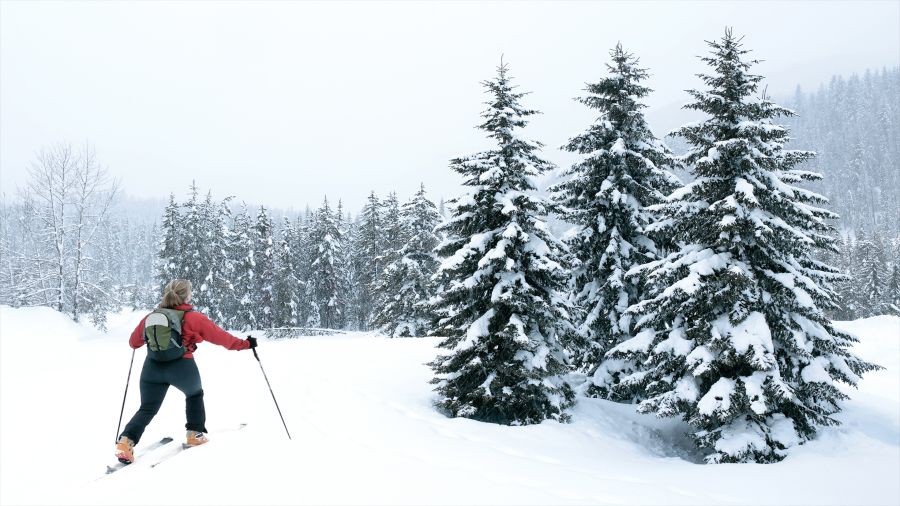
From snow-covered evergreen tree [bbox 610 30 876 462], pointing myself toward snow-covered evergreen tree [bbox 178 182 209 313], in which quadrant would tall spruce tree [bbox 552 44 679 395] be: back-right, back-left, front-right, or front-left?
front-right

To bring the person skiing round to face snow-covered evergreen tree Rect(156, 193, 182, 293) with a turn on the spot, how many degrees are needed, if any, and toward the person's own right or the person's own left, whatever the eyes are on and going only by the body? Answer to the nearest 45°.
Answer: approximately 45° to the person's own left

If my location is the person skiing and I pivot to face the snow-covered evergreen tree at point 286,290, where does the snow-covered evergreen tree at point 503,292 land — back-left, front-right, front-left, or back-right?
front-right

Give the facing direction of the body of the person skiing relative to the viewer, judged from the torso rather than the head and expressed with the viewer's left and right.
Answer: facing away from the viewer and to the right of the viewer

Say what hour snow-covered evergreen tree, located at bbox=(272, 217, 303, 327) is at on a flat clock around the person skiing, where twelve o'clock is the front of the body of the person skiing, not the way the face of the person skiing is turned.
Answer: The snow-covered evergreen tree is roughly at 11 o'clock from the person skiing.

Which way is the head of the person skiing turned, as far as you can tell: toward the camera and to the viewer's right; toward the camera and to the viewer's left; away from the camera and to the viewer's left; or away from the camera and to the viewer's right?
away from the camera and to the viewer's right

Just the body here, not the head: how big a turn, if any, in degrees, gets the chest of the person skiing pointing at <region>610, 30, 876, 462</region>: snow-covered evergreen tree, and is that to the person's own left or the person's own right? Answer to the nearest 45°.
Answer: approximately 45° to the person's own right

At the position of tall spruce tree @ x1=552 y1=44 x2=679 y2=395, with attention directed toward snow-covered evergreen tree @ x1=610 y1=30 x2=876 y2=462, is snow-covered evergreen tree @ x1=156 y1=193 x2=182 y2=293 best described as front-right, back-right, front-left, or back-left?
back-right

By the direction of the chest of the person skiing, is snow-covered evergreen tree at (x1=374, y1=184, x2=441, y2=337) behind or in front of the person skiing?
in front
